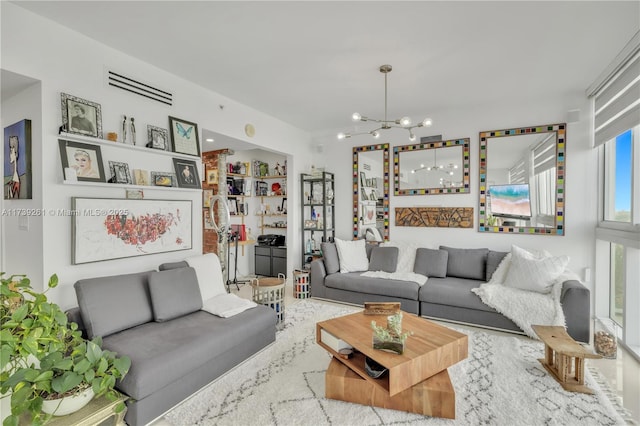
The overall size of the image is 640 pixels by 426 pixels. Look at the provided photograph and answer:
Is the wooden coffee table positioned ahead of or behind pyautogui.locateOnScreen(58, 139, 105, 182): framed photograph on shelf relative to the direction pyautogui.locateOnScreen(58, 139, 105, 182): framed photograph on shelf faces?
ahead

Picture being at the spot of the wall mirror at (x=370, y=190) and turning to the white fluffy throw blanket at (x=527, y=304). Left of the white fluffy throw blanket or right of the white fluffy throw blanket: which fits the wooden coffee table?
right

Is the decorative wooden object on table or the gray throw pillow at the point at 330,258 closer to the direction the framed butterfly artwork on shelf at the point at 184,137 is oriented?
the decorative wooden object on table

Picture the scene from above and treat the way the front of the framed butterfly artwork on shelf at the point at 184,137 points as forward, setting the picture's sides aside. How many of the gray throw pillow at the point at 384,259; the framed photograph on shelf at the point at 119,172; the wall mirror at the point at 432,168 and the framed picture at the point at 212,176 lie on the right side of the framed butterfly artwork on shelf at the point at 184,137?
1

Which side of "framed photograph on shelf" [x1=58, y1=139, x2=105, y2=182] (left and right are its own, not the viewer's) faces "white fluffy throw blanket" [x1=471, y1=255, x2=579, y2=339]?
front

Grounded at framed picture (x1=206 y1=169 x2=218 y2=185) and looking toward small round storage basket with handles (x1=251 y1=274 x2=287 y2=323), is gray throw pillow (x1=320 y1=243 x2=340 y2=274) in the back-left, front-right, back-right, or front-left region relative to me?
front-left

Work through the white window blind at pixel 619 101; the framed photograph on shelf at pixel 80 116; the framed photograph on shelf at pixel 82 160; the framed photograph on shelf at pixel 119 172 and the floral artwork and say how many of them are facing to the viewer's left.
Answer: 1

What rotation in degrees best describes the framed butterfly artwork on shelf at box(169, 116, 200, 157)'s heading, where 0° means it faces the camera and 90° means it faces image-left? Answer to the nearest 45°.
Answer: approximately 315°

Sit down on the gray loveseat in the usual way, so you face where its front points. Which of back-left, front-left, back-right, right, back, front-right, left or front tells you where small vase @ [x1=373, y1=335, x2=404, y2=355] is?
front

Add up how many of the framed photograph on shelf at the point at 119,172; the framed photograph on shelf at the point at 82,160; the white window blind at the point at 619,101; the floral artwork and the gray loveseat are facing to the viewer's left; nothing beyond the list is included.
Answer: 1

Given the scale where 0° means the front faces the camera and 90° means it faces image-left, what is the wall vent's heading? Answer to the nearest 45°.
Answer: approximately 315°

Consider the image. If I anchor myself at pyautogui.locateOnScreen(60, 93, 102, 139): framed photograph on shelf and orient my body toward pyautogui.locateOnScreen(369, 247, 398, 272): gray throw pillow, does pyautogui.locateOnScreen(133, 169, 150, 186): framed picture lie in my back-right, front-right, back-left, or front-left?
front-left

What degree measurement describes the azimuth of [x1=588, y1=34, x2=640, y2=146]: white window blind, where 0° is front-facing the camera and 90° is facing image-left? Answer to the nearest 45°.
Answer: approximately 90°

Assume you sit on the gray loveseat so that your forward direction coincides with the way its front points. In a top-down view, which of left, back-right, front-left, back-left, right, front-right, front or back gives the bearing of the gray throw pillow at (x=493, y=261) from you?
front-left

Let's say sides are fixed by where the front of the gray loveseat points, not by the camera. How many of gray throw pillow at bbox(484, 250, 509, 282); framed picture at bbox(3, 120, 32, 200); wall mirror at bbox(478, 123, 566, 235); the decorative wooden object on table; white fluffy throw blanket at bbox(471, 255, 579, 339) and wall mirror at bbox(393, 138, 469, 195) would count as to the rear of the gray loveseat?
1

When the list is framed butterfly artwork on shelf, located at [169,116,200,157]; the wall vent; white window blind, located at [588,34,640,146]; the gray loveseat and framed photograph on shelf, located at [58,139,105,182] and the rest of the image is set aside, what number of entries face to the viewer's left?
1

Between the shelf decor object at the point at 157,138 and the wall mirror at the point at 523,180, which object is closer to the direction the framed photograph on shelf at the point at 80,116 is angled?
the wall mirror

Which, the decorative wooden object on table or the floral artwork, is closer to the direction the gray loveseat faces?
the decorative wooden object on table

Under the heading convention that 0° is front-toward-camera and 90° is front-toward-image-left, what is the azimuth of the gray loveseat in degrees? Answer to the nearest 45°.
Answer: approximately 315°
